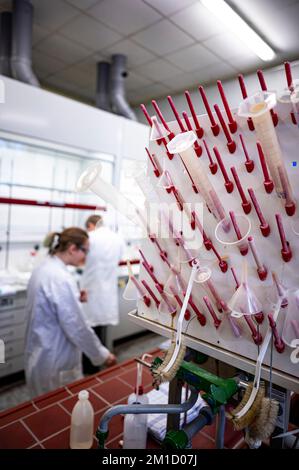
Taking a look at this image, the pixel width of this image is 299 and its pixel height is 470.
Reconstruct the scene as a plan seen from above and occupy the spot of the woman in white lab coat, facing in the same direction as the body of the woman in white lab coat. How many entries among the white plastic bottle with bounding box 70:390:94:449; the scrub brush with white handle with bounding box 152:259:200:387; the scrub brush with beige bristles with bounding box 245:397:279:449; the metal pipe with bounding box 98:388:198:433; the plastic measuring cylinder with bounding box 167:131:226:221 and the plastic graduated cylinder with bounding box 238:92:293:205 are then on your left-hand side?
0

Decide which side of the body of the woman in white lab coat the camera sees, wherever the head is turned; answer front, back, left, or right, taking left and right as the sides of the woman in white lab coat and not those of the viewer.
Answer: right

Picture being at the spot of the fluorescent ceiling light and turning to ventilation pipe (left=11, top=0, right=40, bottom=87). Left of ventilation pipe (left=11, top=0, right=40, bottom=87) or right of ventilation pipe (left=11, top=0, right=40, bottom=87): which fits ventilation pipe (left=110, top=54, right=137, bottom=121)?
right

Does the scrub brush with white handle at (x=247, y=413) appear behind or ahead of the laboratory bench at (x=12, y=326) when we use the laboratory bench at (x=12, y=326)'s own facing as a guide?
ahead

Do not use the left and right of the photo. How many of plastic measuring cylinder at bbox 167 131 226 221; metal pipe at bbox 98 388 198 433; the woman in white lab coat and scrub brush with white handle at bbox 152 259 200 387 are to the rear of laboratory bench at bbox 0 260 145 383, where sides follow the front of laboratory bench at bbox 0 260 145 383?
0

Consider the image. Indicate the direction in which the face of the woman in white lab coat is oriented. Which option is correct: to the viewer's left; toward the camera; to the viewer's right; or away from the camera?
to the viewer's right

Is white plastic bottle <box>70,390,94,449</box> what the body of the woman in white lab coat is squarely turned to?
no

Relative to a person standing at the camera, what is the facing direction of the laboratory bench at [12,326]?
facing the viewer and to the right of the viewer

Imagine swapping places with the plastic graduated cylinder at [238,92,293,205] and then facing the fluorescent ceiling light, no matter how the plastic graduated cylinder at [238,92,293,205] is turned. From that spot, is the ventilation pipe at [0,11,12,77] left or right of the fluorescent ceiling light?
left

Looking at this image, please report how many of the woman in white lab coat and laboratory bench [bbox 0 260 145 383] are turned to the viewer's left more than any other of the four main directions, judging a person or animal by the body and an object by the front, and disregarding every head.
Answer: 0

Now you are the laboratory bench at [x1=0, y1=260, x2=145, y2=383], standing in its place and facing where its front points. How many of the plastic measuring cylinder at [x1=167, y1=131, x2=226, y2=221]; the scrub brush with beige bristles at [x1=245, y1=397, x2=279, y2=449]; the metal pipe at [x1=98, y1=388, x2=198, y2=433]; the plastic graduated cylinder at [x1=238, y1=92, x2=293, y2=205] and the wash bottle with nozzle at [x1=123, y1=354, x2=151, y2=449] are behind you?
0

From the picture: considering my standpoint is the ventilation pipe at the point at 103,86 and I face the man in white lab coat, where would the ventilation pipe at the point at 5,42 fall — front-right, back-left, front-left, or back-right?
front-right
